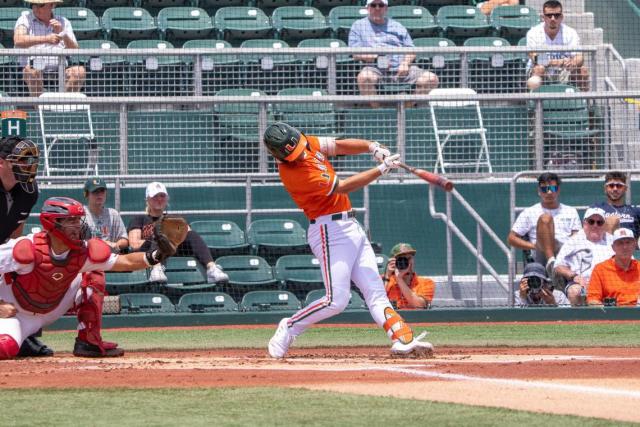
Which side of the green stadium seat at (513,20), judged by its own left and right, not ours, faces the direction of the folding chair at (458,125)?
front

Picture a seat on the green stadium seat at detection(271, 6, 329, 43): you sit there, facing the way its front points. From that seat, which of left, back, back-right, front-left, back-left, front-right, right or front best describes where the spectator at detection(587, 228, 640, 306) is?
front-left

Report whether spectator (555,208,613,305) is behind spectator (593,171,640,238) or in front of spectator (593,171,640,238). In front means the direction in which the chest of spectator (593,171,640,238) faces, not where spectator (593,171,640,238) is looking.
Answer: in front

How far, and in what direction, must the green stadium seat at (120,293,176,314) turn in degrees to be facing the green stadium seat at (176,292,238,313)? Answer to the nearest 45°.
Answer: approximately 90° to its left

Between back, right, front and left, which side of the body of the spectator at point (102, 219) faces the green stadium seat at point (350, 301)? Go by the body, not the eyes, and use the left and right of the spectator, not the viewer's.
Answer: left

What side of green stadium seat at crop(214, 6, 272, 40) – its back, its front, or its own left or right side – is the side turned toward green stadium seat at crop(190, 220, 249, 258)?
front

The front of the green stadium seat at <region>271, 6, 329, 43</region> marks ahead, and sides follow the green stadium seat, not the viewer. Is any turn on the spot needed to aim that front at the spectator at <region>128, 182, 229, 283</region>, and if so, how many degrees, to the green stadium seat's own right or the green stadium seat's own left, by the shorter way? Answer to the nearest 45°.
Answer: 0° — it already faces them

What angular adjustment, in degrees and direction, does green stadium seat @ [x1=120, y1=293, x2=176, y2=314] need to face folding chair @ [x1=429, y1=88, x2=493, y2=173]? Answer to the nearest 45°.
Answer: approximately 90° to its left
